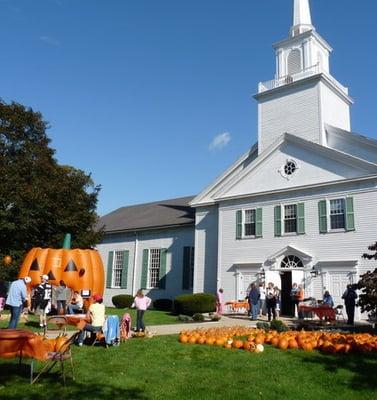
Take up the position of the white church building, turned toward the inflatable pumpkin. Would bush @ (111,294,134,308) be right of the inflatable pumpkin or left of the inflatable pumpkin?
right

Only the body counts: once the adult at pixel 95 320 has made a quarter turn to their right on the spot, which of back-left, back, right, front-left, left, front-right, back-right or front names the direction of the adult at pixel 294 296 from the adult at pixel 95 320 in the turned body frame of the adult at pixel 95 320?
front-right

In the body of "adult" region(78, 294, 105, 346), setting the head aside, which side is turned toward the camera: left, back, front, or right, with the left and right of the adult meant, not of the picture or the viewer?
left

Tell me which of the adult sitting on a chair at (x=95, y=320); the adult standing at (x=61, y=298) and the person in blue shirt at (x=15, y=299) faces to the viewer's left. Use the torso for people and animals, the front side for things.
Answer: the adult sitting on a chair at (x=95, y=320)

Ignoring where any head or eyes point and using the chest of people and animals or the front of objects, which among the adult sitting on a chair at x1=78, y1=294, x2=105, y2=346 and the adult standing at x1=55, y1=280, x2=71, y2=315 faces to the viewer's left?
the adult sitting on a chair at x1=78, y1=294, x2=105, y2=346
